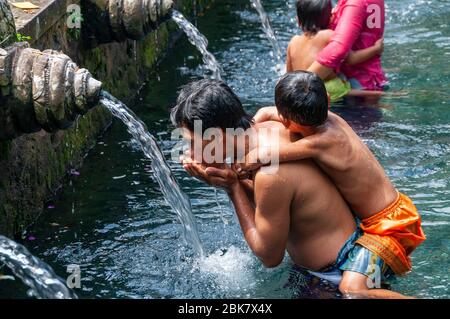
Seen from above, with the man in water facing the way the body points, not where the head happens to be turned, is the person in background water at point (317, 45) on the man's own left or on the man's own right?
on the man's own right

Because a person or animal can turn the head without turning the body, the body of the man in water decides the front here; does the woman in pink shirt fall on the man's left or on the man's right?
on the man's right

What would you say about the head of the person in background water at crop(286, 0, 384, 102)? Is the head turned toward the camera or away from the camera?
away from the camera

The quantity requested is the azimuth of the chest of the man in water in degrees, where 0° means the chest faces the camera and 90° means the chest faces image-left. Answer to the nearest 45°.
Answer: approximately 90°
